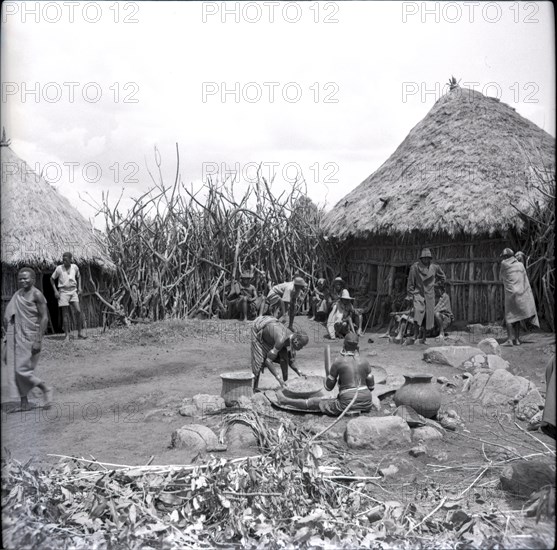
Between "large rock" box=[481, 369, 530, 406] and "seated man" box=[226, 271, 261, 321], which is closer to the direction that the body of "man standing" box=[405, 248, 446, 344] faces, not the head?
the large rock

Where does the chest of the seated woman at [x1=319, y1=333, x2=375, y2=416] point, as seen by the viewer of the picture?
away from the camera

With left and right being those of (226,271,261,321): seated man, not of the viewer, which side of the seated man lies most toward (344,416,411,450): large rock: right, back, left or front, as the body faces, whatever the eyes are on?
front

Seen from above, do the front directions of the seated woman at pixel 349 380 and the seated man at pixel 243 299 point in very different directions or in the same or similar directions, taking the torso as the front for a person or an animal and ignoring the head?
very different directions

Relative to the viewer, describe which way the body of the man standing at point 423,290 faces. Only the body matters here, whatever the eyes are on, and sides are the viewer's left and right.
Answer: facing the viewer

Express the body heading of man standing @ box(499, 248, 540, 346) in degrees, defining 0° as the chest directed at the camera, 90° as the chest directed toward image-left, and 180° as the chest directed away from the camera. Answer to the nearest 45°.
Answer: approximately 45°

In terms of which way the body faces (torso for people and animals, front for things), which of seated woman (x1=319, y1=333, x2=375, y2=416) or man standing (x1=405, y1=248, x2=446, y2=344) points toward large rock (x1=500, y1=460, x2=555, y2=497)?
the man standing

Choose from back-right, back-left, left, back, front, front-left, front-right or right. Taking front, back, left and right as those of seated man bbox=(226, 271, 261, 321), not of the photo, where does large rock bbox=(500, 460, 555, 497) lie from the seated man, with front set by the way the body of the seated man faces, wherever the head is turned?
front

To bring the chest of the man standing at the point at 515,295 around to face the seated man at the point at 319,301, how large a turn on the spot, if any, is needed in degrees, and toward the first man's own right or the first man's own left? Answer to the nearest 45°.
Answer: approximately 90° to the first man's own right

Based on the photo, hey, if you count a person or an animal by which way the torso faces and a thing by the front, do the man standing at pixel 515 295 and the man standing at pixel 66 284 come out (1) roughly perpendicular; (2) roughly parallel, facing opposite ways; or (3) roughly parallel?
roughly perpendicular

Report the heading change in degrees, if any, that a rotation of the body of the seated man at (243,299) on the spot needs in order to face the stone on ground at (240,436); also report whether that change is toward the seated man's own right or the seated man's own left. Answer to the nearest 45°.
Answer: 0° — they already face it

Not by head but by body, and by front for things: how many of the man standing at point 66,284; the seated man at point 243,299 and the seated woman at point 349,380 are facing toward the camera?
2

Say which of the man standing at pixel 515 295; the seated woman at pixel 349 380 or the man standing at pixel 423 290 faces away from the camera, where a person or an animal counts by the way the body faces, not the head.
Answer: the seated woman
